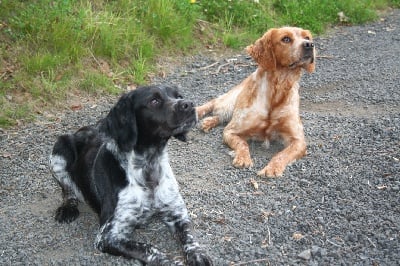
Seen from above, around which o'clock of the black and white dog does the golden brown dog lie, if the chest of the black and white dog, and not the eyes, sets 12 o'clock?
The golden brown dog is roughly at 9 o'clock from the black and white dog.

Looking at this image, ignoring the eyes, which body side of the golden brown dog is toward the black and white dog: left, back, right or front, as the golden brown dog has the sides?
right

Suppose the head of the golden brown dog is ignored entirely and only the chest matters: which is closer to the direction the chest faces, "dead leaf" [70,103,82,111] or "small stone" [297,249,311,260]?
the small stone

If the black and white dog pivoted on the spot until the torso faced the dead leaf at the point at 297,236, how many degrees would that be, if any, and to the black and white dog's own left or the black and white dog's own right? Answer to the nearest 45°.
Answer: approximately 45° to the black and white dog's own left

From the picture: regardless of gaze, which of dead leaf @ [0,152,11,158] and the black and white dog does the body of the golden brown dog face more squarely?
the black and white dog

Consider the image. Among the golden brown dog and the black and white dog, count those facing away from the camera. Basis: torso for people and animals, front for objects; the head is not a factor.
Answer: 0

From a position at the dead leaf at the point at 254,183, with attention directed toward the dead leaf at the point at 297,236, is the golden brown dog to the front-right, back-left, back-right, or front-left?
back-left

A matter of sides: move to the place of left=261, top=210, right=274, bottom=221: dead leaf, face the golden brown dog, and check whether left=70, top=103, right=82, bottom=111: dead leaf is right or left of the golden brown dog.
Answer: left

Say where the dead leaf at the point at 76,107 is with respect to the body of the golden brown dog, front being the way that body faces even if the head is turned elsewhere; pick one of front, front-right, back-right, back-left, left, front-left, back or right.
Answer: back-right

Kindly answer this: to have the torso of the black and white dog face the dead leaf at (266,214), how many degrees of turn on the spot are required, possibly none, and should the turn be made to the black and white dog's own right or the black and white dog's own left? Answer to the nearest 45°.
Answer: approximately 45° to the black and white dog's own left

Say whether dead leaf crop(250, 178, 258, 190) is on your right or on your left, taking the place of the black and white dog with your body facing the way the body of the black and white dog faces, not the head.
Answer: on your left
